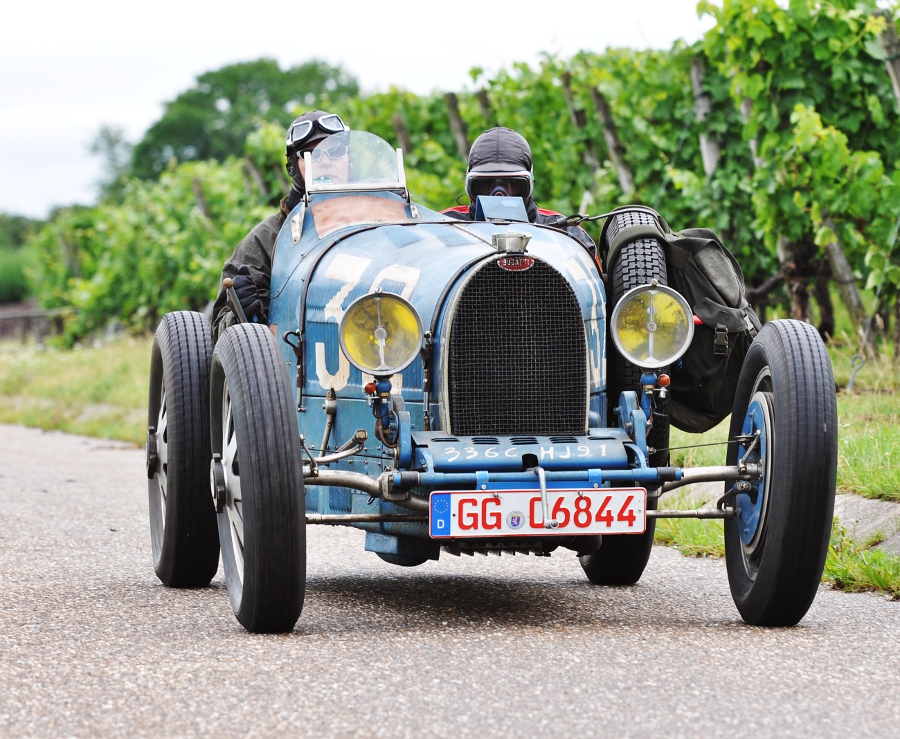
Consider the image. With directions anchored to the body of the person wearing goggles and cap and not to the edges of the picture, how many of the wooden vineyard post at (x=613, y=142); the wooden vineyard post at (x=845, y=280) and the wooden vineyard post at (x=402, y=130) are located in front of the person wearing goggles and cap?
0

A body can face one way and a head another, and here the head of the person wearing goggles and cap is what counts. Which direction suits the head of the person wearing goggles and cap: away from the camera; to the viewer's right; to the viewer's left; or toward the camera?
toward the camera

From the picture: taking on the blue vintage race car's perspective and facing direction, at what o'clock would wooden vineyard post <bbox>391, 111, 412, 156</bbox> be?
The wooden vineyard post is roughly at 6 o'clock from the blue vintage race car.

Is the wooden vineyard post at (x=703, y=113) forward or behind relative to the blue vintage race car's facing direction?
behind

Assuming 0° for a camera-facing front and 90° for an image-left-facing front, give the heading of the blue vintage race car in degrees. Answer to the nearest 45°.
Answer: approximately 0°

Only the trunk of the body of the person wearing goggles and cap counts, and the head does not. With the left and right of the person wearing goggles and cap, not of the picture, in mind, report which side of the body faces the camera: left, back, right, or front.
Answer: front

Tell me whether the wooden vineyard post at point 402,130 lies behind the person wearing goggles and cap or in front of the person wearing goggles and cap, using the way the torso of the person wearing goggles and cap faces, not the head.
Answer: behind

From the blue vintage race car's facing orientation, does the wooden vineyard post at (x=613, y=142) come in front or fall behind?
behind

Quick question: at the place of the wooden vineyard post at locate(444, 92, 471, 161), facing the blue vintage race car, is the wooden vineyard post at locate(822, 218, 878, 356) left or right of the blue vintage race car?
left

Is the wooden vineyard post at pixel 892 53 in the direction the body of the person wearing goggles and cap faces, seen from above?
no

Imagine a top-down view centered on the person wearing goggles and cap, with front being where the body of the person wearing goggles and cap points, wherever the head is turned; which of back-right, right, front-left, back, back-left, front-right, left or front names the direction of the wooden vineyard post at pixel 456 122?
back

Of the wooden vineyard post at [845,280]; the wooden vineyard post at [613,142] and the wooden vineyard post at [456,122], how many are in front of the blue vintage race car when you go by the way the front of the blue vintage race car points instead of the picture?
0

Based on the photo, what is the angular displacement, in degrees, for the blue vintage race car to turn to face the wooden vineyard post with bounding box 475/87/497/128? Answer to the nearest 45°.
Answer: approximately 180°
